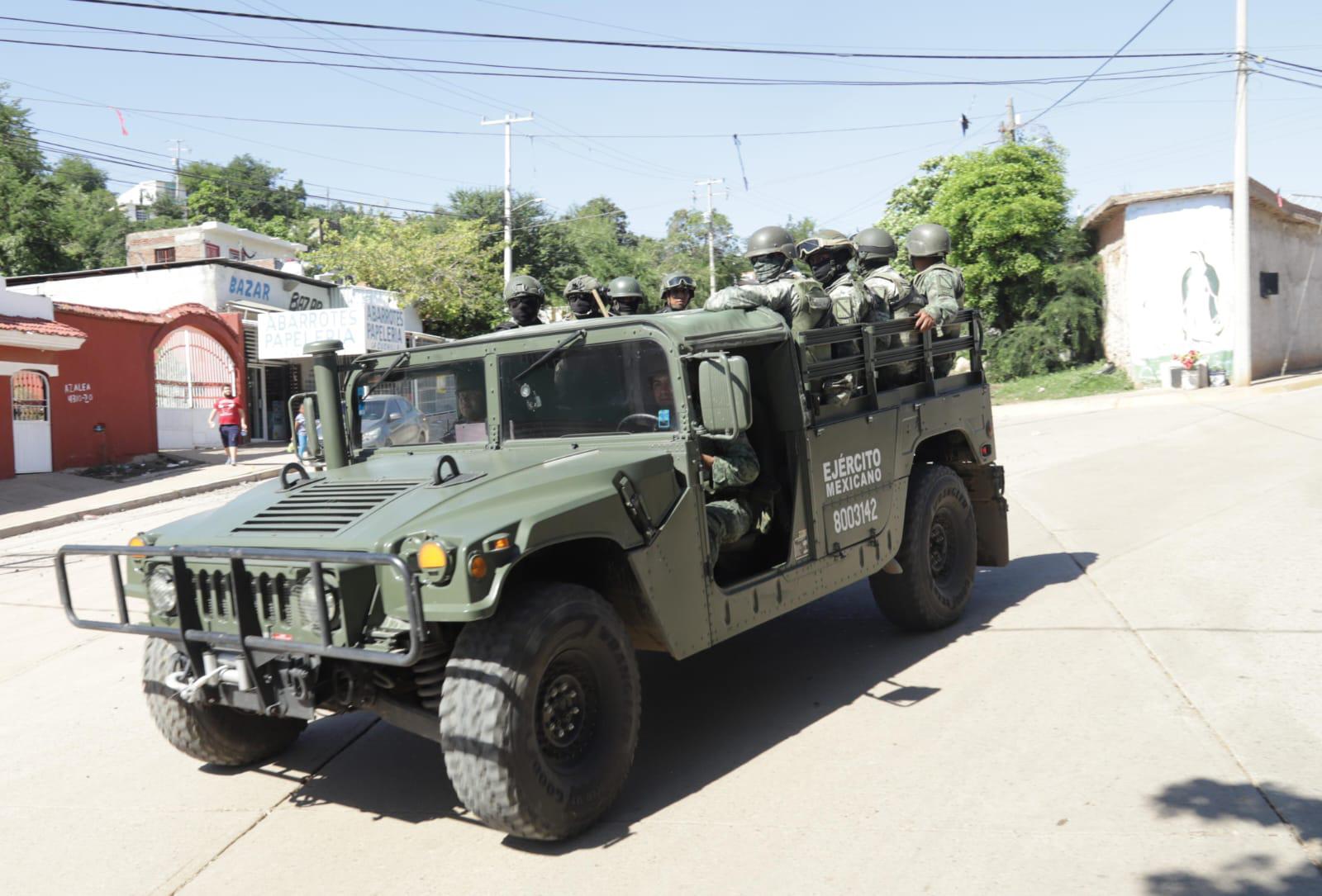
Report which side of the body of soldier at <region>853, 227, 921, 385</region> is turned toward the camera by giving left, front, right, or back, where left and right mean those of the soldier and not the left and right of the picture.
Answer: left

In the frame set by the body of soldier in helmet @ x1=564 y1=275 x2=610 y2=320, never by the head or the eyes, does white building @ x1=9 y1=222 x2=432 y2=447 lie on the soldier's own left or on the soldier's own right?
on the soldier's own right

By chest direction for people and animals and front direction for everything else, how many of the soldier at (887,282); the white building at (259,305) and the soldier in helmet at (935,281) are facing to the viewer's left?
2

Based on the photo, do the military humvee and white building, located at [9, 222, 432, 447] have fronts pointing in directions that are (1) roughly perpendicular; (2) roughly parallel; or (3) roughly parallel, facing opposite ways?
roughly perpendicular

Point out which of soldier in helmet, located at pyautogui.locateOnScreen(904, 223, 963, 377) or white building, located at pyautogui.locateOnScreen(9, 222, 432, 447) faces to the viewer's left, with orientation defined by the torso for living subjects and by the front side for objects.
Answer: the soldier in helmet

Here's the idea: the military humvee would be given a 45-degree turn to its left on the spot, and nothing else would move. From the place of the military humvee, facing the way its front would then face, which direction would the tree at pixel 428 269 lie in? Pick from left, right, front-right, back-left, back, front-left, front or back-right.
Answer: back

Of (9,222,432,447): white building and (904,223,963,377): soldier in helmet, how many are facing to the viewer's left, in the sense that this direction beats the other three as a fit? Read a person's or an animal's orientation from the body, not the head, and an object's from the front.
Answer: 1

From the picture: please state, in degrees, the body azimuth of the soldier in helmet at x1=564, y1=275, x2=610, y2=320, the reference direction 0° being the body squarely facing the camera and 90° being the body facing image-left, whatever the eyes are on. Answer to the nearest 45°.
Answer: approximately 45°

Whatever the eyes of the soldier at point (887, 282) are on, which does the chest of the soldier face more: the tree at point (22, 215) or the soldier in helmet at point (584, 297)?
the soldier in helmet
